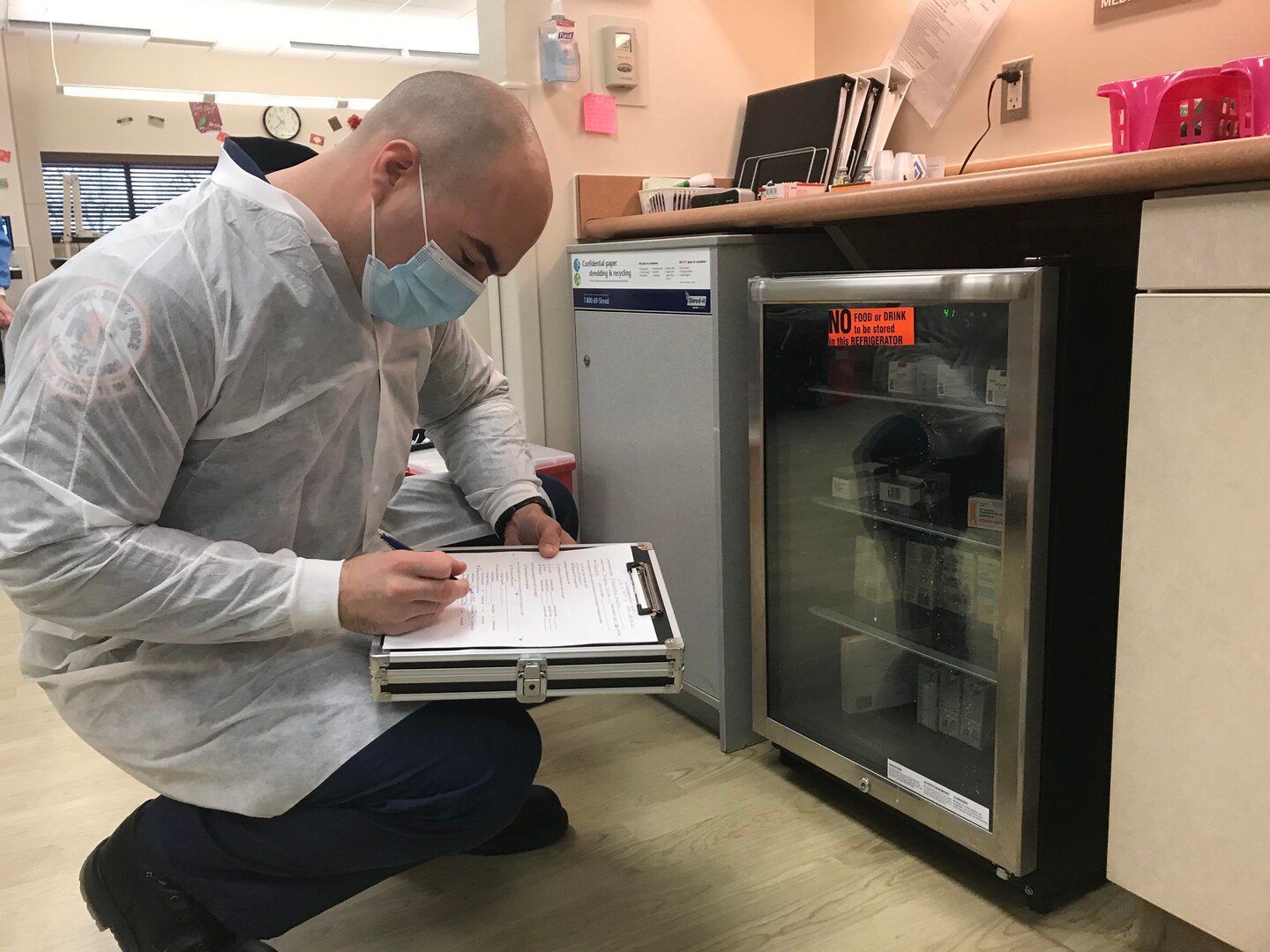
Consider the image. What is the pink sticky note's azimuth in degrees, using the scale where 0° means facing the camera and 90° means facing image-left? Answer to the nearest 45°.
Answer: approximately 0°

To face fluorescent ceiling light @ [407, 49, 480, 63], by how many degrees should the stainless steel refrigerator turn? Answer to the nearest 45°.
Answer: approximately 90° to its right
